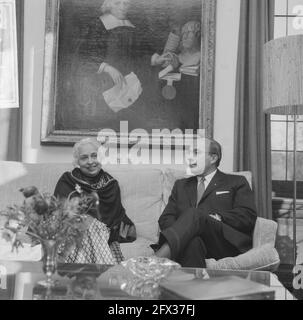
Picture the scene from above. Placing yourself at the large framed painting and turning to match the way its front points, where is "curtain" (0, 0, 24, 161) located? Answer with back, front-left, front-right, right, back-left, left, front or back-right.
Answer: right

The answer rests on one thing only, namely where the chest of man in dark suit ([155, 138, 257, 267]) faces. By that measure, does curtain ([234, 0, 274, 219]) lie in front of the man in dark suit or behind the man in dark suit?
behind

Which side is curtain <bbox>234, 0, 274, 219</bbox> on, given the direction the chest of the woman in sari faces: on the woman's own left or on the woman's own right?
on the woman's own left

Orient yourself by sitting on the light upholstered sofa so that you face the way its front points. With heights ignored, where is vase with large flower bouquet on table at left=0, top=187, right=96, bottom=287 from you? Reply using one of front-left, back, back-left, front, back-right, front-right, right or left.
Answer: front

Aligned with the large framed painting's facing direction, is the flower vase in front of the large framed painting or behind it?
in front

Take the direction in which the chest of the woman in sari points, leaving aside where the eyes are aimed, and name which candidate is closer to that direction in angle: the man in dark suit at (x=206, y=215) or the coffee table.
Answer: the coffee table

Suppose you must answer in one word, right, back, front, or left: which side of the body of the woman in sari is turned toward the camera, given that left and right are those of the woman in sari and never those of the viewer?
front

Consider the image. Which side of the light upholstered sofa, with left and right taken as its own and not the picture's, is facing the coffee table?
front

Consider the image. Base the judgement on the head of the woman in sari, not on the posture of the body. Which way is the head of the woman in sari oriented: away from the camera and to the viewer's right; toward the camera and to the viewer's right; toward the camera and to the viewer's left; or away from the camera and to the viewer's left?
toward the camera and to the viewer's right

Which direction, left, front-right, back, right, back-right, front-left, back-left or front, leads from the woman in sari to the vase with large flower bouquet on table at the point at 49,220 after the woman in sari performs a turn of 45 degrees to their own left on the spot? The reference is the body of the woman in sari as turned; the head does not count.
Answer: front-right

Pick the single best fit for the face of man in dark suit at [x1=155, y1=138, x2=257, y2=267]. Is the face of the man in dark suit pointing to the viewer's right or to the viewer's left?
to the viewer's left

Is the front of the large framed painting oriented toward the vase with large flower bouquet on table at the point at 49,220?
yes

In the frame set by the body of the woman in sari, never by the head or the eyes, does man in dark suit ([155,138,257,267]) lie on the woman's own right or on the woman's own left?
on the woman's own left

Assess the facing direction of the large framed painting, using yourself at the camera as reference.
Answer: facing the viewer
